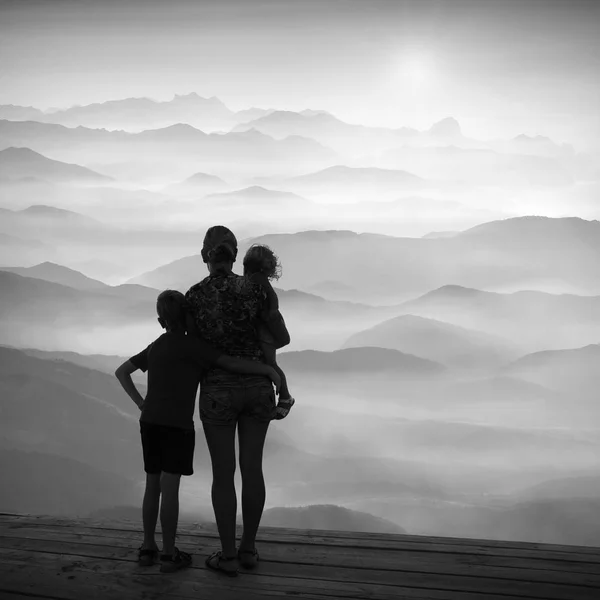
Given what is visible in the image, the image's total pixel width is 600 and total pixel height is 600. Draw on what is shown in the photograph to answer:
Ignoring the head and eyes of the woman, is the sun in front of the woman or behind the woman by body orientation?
in front

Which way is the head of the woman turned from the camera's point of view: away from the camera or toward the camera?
away from the camera

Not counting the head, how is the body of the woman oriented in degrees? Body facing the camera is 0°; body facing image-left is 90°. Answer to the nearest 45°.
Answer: approximately 180°

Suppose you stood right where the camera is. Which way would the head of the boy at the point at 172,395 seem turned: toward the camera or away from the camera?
away from the camera
